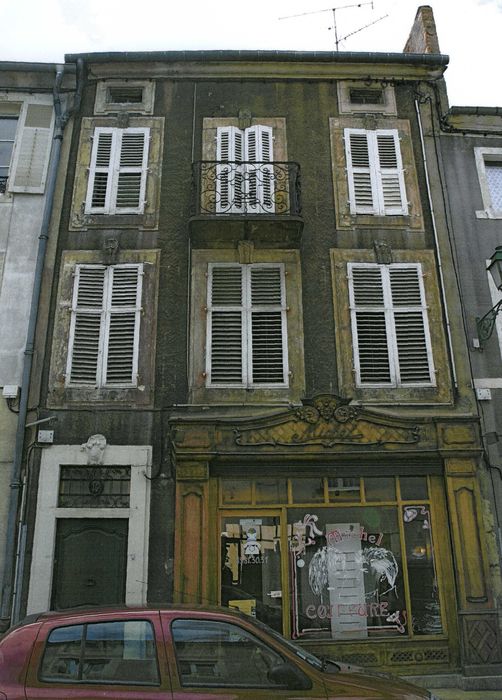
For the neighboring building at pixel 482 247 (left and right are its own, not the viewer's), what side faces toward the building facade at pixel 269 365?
right

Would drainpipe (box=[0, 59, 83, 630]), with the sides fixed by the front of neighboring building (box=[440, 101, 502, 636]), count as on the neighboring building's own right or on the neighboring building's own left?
on the neighboring building's own right

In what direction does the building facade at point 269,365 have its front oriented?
toward the camera

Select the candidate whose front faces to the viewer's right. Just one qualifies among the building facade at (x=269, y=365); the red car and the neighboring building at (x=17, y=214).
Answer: the red car

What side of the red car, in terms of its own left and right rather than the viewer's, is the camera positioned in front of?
right

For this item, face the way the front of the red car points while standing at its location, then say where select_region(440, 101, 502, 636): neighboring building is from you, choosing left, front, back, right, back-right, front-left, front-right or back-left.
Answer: front-left

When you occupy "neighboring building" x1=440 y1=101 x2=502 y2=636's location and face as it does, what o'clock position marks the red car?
The red car is roughly at 1 o'clock from the neighboring building.

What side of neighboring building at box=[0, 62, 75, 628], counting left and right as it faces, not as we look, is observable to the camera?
front

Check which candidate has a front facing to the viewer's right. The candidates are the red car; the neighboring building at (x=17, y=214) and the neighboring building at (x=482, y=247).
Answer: the red car

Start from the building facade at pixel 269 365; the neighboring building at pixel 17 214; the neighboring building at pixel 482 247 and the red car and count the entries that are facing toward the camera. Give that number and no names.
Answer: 3

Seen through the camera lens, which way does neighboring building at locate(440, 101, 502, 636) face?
facing the viewer

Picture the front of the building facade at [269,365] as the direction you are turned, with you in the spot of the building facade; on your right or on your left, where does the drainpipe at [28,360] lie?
on your right

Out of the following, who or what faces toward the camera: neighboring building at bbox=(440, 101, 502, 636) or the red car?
the neighboring building

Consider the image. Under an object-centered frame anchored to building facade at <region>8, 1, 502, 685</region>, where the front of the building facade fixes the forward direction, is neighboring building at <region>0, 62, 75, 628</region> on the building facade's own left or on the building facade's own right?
on the building facade's own right

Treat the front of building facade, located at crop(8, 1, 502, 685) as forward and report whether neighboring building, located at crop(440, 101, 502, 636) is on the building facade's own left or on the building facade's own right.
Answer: on the building facade's own left
